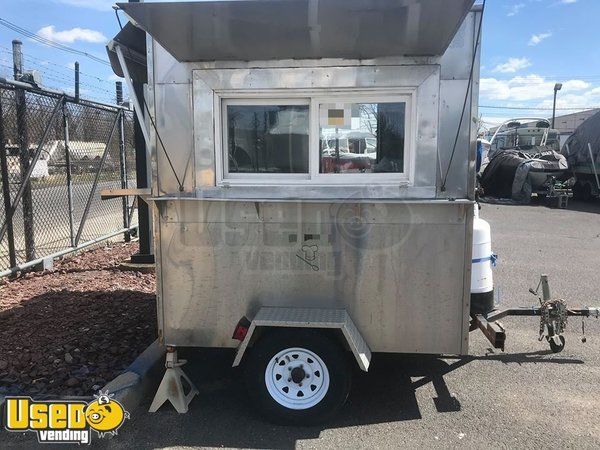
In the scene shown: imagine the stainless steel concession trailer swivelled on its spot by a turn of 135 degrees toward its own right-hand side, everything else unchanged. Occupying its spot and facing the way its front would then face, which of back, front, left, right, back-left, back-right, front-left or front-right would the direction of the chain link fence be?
right

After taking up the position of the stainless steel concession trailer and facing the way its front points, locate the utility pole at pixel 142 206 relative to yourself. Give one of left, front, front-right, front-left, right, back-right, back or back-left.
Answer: back-left

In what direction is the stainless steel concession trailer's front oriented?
to the viewer's right
